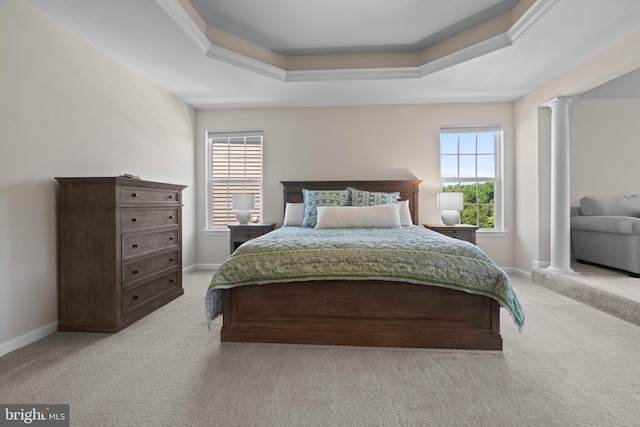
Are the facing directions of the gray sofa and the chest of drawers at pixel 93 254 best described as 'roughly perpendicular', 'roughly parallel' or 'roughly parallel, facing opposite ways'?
roughly perpendicular

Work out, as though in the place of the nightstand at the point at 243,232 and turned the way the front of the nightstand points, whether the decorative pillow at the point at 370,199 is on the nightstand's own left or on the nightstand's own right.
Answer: on the nightstand's own left

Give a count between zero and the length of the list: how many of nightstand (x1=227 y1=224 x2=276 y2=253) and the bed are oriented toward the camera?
2

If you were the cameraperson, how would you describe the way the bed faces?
facing the viewer

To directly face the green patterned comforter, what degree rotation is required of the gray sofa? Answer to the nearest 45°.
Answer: approximately 45° to its right

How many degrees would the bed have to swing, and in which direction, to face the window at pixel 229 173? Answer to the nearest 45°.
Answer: approximately 135° to its right

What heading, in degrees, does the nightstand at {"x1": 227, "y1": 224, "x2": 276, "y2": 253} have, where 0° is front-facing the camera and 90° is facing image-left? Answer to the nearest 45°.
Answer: approximately 0°

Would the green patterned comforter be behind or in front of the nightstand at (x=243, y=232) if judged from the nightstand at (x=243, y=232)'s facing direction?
in front

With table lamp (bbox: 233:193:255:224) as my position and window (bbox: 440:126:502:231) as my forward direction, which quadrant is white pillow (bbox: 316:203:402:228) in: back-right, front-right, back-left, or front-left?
front-right

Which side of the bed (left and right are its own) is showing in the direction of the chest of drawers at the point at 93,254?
right

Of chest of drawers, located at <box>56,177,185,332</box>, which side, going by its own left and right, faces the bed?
front

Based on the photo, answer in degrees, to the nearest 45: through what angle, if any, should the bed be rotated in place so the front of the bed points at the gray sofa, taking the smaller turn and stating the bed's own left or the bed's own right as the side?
approximately 135° to the bed's own left

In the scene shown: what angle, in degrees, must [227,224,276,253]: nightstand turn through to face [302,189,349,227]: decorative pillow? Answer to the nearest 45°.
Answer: approximately 45° to its left

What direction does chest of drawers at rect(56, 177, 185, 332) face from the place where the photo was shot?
facing the viewer and to the right of the viewer

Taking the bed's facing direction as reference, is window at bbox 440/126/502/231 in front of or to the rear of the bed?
to the rear

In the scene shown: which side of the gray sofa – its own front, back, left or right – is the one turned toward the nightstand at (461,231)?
right
